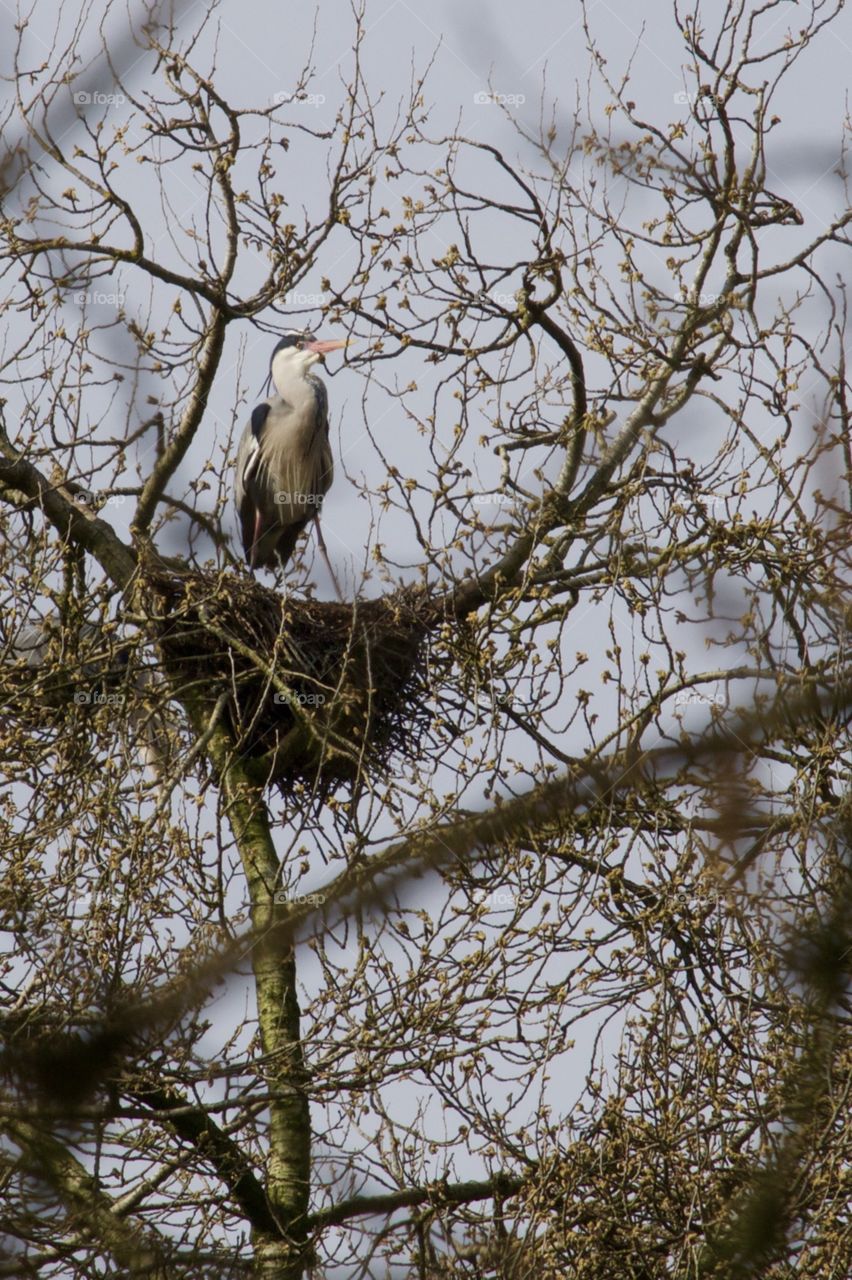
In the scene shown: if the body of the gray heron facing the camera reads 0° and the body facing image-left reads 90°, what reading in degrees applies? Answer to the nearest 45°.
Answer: approximately 315°
